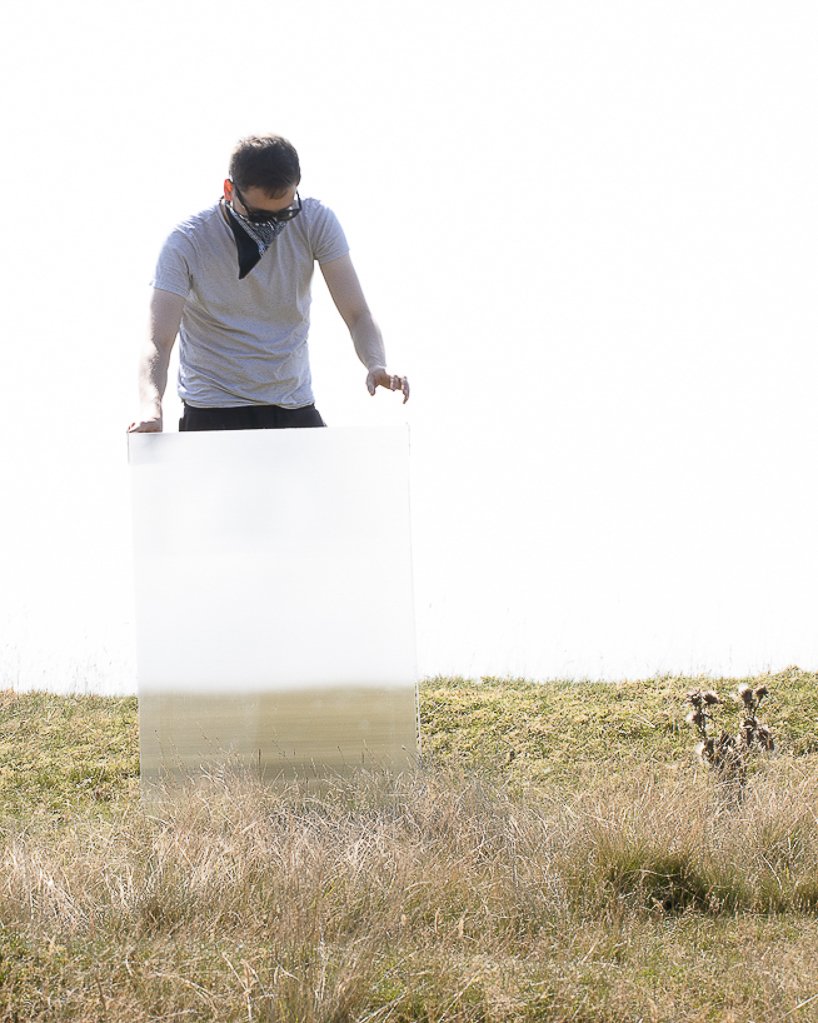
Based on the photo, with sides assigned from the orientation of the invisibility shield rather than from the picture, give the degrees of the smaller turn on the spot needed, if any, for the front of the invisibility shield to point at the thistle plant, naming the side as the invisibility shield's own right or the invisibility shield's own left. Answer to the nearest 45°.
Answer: approximately 90° to the invisibility shield's own left

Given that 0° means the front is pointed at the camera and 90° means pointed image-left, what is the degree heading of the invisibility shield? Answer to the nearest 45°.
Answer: approximately 0°
